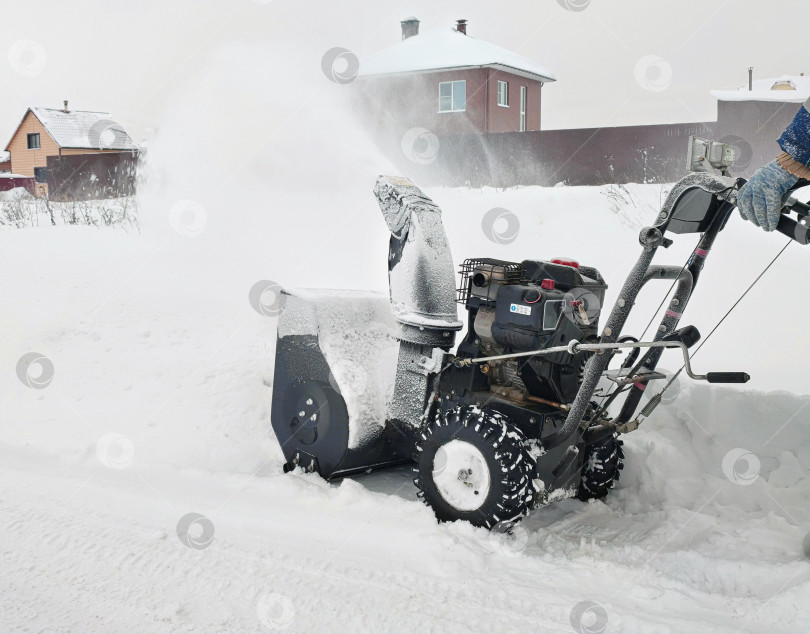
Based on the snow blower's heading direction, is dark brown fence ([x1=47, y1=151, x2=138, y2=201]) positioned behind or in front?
in front

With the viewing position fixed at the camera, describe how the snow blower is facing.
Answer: facing away from the viewer and to the left of the viewer

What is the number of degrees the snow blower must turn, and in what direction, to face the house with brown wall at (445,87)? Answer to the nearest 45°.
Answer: approximately 45° to its right

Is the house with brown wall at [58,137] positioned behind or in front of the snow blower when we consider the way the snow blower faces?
in front

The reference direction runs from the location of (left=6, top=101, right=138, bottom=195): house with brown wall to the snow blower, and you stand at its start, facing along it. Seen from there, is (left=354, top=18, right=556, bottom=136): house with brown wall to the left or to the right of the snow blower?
left
